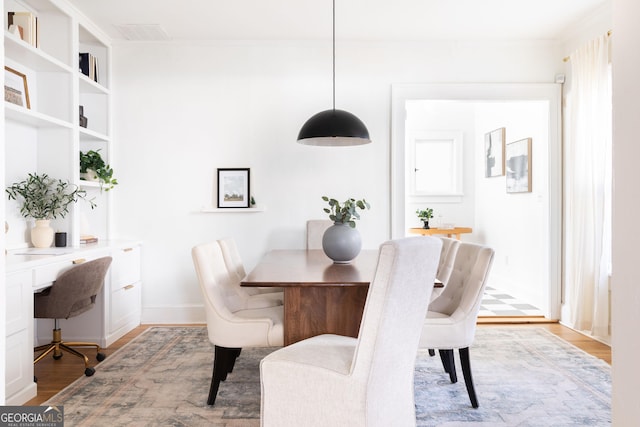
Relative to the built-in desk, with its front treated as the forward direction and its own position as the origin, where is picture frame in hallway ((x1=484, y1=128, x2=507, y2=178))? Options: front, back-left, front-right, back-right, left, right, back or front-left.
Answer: front-left

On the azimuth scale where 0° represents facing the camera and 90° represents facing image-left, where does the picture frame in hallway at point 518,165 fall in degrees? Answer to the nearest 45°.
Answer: approximately 45°

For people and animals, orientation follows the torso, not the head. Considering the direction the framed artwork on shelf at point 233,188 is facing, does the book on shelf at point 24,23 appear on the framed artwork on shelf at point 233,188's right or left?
on its right

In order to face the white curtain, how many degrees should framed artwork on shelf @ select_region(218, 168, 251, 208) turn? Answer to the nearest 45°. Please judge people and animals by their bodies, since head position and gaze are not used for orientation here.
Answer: approximately 90° to its left

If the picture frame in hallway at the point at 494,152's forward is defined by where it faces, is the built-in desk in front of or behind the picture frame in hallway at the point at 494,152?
in front

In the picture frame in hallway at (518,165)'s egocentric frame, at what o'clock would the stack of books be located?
The stack of books is roughly at 12 o'clock from the picture frame in hallway.

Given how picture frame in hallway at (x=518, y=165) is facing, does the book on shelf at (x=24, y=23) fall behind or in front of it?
in front

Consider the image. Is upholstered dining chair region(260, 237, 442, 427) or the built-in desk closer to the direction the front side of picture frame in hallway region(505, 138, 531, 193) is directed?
the built-in desk

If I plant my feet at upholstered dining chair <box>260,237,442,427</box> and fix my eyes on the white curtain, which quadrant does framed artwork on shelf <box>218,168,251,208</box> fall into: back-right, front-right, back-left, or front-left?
front-left

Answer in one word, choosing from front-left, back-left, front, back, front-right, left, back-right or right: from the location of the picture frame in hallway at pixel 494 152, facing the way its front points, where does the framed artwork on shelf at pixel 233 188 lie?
front

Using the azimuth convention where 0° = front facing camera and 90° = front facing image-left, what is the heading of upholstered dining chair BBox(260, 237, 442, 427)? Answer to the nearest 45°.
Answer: approximately 135°

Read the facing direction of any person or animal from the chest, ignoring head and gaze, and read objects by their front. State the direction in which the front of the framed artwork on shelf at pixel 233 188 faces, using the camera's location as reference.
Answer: facing the viewer

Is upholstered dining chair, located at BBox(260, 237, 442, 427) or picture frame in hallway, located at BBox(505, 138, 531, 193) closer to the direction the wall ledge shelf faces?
the upholstered dining chair
